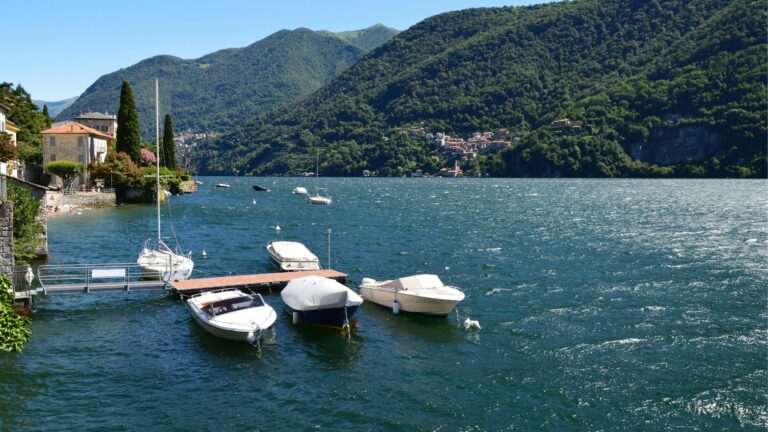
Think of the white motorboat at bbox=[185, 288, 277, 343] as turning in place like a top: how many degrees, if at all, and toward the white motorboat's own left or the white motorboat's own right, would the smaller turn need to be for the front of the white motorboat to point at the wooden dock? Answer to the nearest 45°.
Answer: approximately 135° to the white motorboat's own left

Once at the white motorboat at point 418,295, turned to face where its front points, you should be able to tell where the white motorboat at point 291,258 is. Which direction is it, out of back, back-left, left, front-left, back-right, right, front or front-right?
back

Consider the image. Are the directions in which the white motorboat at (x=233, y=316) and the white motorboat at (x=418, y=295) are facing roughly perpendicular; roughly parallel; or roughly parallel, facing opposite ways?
roughly parallel

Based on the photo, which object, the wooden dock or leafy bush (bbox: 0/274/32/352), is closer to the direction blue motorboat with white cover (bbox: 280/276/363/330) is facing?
the leafy bush

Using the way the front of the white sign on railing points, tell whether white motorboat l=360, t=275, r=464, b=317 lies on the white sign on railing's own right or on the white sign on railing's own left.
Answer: on the white sign on railing's own left

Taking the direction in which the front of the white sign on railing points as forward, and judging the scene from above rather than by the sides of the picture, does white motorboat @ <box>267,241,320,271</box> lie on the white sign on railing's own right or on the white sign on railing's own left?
on the white sign on railing's own left

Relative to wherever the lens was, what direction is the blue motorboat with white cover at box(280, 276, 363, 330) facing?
facing the viewer and to the right of the viewer

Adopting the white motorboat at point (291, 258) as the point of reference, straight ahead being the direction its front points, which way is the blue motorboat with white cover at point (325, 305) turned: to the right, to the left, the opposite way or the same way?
the opposite way

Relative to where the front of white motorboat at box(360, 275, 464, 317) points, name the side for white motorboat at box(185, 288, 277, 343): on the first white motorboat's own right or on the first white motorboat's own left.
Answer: on the first white motorboat's own right

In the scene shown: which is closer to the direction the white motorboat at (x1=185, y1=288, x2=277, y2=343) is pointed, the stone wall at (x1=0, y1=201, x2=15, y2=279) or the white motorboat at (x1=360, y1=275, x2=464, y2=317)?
the white motorboat

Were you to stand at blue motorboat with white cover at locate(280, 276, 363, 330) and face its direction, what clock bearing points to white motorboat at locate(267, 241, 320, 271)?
white motorboat at locate(267, 241, 320, 271) is roughly at 7 o'clock from blue motorboat with white cover at locate(280, 276, 363, 330).

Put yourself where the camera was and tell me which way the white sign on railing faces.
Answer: facing the viewer

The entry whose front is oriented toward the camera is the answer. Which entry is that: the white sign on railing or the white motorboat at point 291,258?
the white sign on railing

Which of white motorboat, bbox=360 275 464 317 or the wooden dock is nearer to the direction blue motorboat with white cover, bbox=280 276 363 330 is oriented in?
the white motorboat

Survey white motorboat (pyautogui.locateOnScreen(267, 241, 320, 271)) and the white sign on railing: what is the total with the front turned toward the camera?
1

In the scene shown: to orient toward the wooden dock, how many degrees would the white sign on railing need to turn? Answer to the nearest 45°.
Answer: approximately 90° to its left

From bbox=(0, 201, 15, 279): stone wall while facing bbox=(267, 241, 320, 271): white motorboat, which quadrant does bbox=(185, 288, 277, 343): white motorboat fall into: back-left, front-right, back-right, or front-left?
front-right
